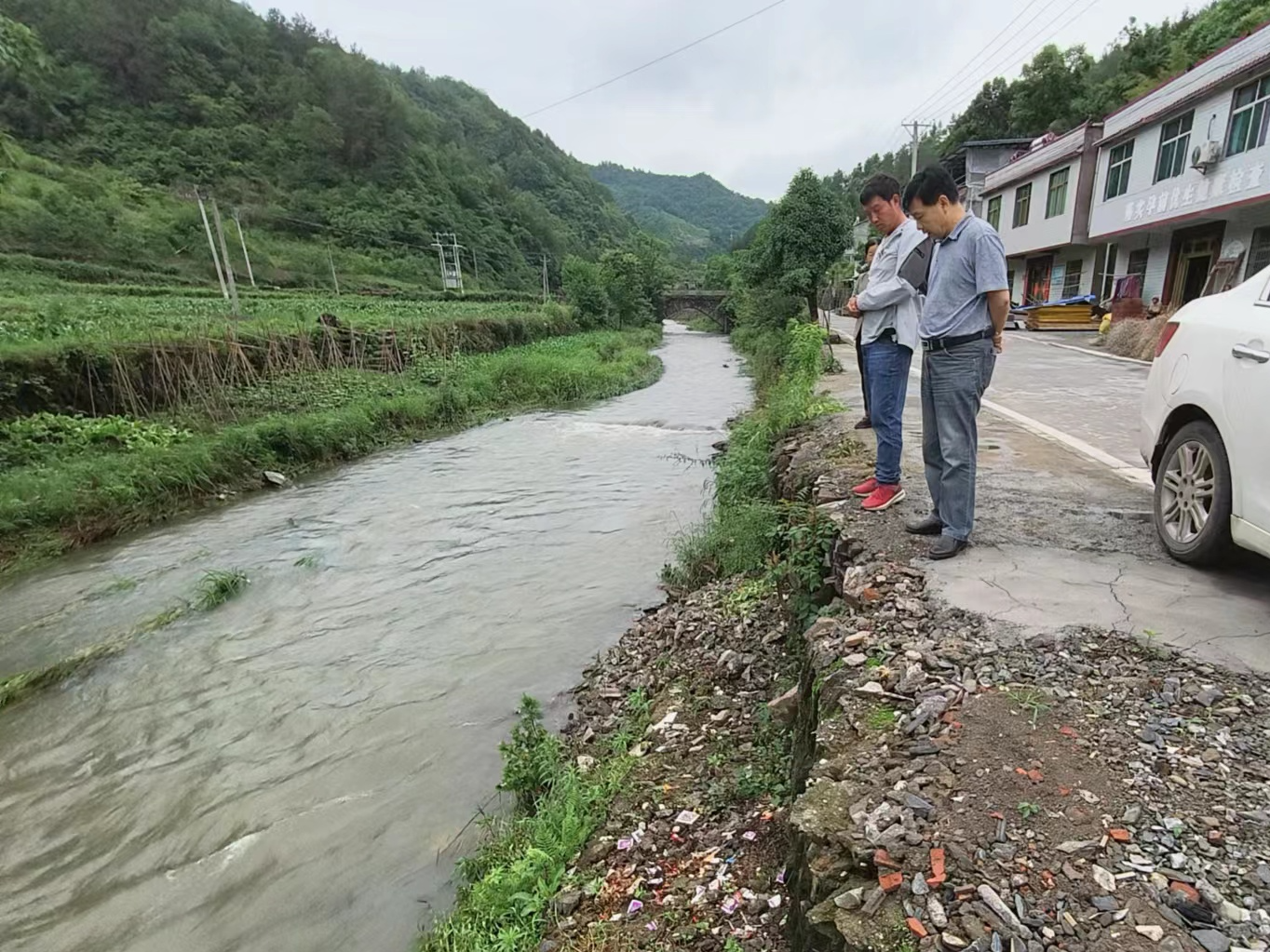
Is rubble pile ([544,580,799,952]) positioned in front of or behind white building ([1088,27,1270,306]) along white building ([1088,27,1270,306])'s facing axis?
in front

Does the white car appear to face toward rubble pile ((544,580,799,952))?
no

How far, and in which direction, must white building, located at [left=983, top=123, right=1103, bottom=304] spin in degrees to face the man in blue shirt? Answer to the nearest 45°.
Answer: approximately 45° to its left

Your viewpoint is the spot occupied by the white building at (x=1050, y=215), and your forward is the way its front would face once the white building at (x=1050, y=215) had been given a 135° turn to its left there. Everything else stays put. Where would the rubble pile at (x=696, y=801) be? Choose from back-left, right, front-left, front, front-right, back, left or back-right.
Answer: right

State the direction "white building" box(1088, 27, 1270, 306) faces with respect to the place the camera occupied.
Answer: facing the viewer and to the left of the viewer

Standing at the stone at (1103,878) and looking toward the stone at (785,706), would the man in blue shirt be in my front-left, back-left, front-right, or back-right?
front-right

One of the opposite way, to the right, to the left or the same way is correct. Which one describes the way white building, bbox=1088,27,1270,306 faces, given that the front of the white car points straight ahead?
to the right

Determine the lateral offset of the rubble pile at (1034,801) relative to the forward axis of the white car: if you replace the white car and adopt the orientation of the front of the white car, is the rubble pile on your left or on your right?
on your right

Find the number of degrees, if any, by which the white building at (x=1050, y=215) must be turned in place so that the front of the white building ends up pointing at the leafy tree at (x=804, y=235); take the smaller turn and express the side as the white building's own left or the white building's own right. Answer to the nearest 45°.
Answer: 0° — it already faces it

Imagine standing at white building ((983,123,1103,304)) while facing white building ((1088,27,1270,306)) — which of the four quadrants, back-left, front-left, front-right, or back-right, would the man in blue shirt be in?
front-right

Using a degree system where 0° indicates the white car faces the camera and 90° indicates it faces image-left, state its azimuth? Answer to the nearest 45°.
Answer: approximately 315°

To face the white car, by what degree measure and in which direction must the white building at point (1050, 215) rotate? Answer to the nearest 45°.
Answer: approximately 45° to its left

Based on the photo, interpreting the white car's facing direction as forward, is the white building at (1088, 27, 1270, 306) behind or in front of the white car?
behind

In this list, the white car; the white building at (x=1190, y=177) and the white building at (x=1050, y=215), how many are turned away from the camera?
0

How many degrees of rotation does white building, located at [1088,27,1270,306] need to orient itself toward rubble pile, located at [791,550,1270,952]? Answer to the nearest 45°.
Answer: approximately 45° to its left

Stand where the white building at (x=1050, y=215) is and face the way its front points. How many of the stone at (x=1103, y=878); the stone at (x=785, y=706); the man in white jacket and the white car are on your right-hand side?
0

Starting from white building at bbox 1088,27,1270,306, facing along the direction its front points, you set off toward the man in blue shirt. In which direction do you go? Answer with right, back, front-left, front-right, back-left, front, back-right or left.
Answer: front-left

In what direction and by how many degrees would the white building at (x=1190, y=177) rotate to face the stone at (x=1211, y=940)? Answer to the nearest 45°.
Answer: approximately 45° to its left

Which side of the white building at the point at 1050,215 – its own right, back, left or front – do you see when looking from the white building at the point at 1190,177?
left

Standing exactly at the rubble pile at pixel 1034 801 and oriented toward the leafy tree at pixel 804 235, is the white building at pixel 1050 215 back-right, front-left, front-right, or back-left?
front-right
